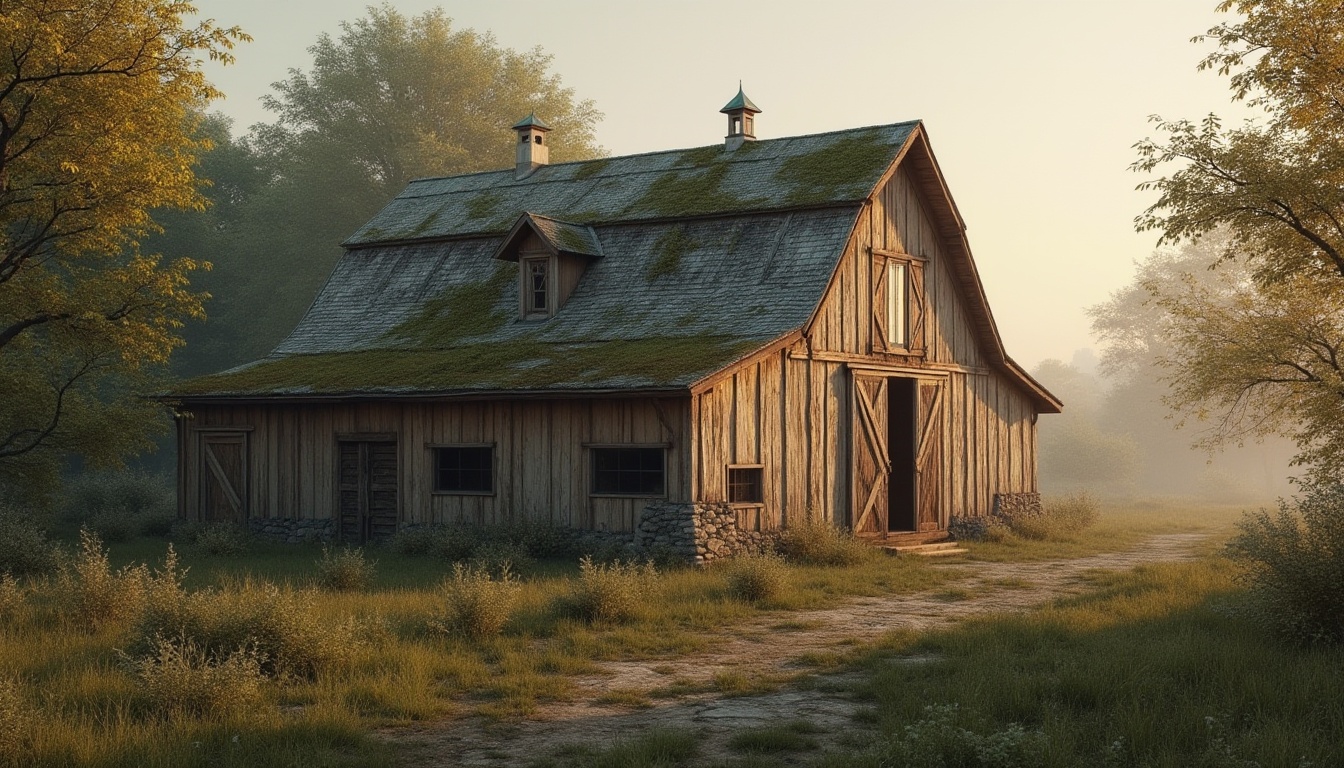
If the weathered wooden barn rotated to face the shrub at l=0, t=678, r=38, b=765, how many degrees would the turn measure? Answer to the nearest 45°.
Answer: approximately 45° to its right

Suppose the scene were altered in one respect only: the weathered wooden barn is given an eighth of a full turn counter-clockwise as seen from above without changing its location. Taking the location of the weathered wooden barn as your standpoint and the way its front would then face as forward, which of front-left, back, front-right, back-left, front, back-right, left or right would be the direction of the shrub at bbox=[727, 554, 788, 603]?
right

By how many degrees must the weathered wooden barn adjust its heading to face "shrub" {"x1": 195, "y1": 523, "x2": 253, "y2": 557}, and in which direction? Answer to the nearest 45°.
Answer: approximately 135° to its right

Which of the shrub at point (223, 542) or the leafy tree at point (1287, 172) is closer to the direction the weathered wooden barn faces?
the leafy tree

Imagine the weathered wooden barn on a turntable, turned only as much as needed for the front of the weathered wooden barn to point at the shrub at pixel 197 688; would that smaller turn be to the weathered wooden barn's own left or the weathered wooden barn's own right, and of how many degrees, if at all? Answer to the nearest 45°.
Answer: approximately 45° to the weathered wooden barn's own right

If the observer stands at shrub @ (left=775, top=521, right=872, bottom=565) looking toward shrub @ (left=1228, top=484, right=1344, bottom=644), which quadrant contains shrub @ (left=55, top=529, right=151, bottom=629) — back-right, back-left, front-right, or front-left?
front-right

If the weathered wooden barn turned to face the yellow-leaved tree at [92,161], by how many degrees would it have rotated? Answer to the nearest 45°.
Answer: approximately 90° to its right

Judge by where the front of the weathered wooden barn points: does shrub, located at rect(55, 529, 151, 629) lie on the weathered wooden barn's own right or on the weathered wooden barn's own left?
on the weathered wooden barn's own right

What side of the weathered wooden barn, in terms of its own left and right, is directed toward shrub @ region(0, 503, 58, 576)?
right

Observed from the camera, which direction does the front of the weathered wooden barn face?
facing the viewer and to the right of the viewer

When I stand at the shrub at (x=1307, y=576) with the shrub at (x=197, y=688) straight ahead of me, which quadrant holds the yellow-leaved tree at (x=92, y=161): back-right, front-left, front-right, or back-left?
front-right

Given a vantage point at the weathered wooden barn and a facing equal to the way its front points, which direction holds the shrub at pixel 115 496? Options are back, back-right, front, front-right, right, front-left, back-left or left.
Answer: back

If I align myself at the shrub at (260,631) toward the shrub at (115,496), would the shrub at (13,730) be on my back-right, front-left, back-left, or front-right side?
back-left
